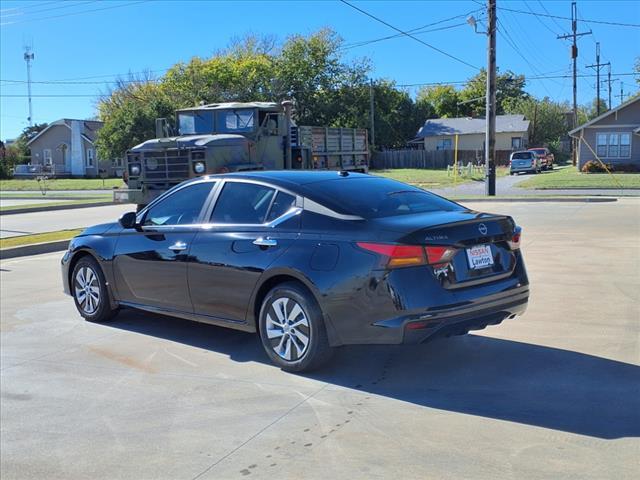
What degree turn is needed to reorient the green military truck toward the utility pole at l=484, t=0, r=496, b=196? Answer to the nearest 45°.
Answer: approximately 180°

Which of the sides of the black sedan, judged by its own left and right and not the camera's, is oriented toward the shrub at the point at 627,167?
right

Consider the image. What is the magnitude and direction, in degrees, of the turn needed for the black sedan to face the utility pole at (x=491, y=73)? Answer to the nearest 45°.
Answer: approximately 45° to its right

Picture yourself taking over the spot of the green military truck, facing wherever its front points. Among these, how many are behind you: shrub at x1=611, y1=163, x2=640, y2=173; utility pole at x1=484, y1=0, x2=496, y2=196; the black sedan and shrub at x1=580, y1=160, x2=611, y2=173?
3

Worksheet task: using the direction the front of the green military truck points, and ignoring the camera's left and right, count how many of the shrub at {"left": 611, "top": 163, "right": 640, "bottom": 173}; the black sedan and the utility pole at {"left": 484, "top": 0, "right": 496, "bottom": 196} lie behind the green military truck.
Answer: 2

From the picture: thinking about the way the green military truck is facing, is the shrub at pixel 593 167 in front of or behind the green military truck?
behind

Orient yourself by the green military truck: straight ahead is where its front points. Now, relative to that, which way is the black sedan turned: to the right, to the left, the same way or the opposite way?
to the right

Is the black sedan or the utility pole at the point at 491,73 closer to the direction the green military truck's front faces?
the black sedan

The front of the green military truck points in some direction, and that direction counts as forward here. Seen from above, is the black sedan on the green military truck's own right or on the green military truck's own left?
on the green military truck's own left

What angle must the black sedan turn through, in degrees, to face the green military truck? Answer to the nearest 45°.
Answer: approximately 45° to its right

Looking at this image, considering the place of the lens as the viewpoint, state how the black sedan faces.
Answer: facing away from the viewer and to the left of the viewer
